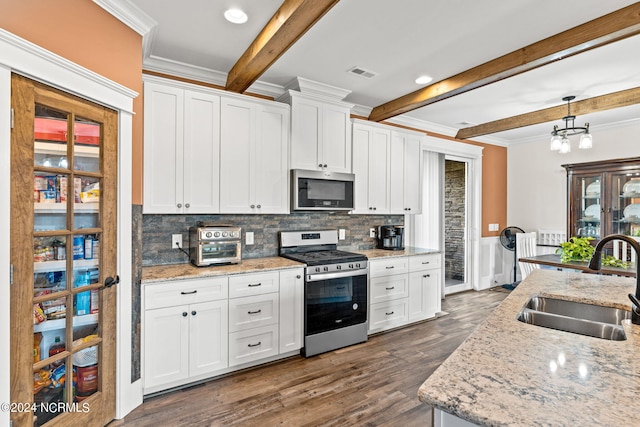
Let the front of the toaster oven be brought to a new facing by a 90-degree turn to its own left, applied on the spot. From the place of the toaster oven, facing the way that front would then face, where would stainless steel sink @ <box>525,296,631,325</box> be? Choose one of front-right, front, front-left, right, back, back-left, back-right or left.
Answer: front-right

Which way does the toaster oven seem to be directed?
toward the camera

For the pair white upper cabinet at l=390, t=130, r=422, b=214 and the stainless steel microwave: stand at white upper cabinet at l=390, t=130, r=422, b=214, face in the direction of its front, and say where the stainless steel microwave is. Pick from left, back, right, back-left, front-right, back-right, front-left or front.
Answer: right

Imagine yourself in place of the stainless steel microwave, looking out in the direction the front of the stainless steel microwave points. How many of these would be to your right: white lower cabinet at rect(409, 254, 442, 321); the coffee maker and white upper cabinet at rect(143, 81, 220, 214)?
1

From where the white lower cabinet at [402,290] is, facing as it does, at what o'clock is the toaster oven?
The toaster oven is roughly at 3 o'clock from the white lower cabinet.

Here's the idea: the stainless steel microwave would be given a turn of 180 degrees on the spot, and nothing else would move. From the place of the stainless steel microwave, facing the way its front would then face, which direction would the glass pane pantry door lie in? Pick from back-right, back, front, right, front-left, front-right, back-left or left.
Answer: left

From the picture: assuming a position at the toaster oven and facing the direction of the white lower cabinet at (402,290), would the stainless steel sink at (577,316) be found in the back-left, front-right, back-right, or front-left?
front-right

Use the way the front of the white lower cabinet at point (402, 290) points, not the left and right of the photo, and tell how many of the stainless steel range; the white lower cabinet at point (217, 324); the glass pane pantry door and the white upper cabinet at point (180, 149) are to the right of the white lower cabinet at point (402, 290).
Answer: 4

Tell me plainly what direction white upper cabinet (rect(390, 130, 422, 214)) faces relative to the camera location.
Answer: facing the viewer and to the right of the viewer

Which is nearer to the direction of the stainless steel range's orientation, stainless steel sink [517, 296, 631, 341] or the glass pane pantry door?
the stainless steel sink

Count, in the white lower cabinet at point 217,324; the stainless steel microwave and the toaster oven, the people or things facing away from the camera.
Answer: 0

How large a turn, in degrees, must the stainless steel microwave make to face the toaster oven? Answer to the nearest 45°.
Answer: approximately 90° to its right

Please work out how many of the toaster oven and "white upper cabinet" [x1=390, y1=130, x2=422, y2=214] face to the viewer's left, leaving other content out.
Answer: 0

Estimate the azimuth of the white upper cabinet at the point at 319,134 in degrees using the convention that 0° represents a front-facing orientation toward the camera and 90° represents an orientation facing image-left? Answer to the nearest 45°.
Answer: approximately 315°
